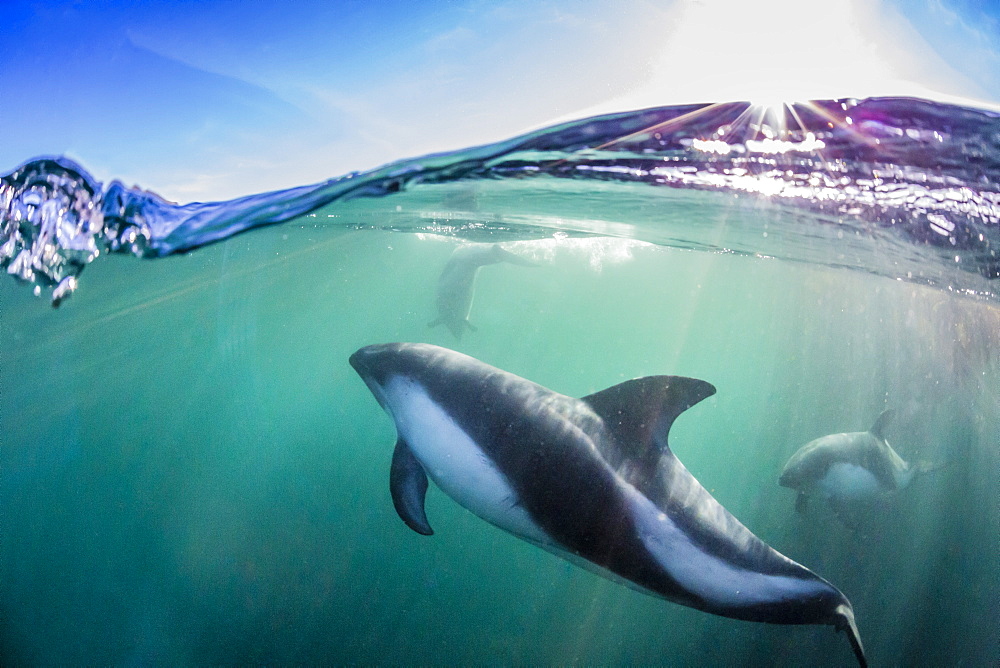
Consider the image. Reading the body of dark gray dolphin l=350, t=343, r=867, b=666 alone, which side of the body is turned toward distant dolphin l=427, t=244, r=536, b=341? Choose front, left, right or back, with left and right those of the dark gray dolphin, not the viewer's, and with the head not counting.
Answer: right

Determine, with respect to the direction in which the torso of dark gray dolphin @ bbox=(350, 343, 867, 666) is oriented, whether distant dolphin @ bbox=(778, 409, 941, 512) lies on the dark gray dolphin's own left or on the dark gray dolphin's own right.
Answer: on the dark gray dolphin's own right

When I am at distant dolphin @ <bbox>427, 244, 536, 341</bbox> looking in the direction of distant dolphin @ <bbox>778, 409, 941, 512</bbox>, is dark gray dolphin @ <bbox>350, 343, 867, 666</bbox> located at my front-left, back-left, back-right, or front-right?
front-right

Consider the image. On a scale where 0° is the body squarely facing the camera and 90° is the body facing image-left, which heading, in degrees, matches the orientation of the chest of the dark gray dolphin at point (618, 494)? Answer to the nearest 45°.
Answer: approximately 90°
